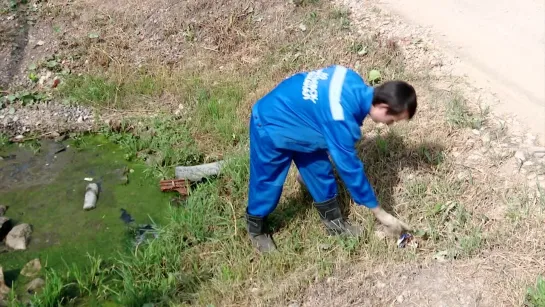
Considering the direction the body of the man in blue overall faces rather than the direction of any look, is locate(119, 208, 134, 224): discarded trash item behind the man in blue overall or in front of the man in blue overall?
behind

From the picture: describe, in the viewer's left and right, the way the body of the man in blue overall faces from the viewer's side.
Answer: facing to the right of the viewer

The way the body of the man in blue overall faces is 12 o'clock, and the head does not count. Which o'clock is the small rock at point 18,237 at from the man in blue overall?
The small rock is roughly at 6 o'clock from the man in blue overall.

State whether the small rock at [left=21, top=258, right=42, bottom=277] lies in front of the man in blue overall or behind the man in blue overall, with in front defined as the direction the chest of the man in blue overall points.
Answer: behind

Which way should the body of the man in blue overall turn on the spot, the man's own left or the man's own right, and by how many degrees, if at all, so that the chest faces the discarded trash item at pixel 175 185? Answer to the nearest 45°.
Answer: approximately 135° to the man's own left

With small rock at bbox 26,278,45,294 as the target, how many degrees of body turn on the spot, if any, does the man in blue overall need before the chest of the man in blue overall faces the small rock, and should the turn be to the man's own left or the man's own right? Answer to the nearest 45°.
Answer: approximately 180°
